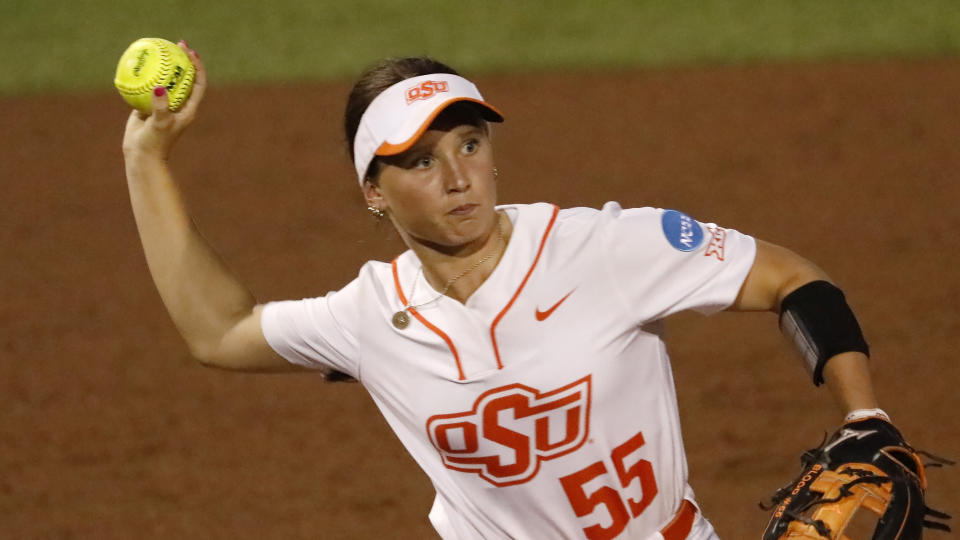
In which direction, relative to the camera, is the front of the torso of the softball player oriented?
toward the camera

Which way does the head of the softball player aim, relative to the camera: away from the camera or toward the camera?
toward the camera
